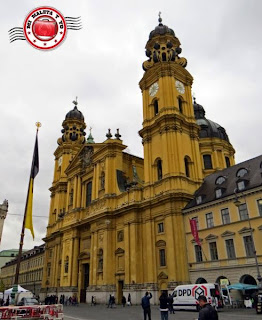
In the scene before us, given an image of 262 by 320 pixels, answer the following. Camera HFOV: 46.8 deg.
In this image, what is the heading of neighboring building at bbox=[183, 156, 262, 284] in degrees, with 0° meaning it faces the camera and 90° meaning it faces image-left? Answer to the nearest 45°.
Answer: approximately 45°

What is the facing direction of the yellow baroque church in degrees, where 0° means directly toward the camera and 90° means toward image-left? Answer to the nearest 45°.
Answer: approximately 45°

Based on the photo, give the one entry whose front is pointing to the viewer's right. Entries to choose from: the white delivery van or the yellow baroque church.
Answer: the white delivery van

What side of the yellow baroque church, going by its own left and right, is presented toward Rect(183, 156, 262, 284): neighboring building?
left
